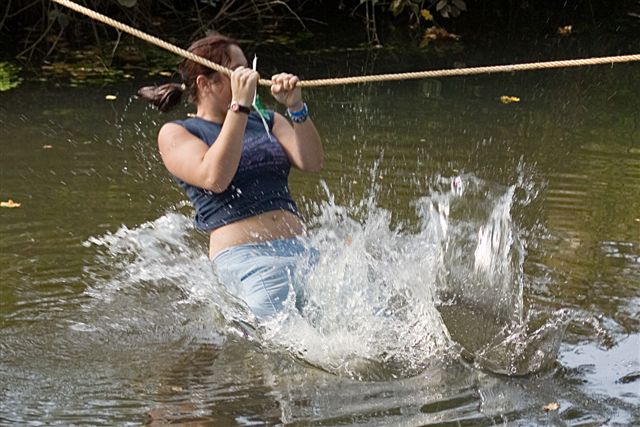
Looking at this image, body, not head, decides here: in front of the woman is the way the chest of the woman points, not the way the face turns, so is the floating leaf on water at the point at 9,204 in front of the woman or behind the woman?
behind

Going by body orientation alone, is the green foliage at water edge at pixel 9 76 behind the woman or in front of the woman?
behind

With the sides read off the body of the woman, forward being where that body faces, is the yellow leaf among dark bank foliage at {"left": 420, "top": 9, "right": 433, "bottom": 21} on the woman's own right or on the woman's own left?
on the woman's own left

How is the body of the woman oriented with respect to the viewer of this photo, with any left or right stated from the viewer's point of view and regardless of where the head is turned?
facing the viewer and to the right of the viewer

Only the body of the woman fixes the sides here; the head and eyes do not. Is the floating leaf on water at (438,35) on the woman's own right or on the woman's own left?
on the woman's own left

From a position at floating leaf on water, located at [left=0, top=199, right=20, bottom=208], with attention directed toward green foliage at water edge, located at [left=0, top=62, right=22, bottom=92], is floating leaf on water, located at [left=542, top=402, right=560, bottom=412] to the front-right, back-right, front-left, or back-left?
back-right

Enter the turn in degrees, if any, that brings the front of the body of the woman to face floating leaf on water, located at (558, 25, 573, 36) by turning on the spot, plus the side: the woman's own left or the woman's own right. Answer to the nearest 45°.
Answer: approximately 90° to the woman's own left
